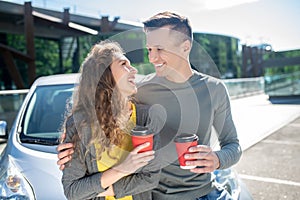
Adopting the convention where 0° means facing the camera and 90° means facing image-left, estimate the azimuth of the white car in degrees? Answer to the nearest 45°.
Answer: approximately 0°

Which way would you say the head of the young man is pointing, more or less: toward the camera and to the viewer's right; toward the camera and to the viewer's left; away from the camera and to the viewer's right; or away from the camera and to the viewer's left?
toward the camera and to the viewer's left

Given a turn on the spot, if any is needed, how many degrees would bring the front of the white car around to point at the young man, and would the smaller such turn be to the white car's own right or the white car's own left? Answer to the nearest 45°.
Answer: approximately 45° to the white car's own left

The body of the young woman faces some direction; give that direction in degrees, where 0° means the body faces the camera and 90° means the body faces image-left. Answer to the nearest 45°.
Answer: approximately 315°

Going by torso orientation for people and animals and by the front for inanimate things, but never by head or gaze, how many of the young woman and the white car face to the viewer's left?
0

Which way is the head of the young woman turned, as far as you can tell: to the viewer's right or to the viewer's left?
to the viewer's right

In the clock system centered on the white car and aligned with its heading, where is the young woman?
The young woman is roughly at 11 o'clock from the white car.
